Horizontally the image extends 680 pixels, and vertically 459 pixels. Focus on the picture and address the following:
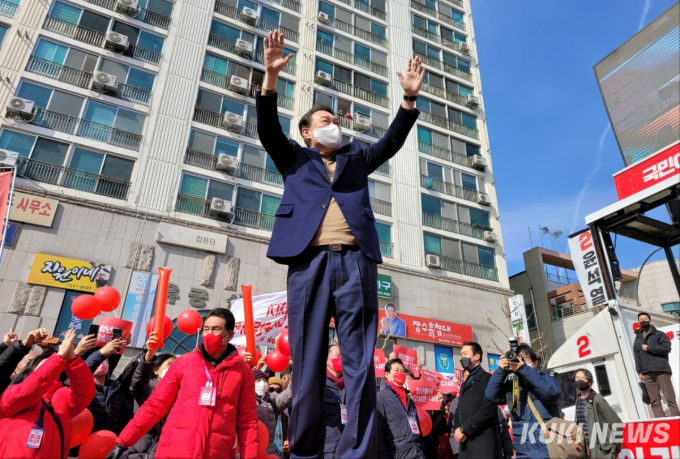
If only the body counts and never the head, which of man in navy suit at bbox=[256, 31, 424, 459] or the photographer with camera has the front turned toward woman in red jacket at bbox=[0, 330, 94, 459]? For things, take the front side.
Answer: the photographer with camera

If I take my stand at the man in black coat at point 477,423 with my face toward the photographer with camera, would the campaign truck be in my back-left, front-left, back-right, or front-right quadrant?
front-left

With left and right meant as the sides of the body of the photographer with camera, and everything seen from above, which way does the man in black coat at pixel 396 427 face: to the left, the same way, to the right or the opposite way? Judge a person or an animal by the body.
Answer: to the left

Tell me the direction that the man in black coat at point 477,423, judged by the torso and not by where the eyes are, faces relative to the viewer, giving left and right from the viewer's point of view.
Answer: facing the viewer and to the left of the viewer

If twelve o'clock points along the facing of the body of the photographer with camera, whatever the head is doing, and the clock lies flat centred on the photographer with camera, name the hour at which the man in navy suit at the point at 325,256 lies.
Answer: The man in navy suit is roughly at 11 o'clock from the photographer with camera.

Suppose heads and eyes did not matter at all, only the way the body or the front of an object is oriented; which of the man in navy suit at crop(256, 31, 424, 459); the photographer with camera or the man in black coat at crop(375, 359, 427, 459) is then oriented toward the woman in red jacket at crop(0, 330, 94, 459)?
the photographer with camera

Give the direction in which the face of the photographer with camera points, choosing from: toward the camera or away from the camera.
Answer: toward the camera

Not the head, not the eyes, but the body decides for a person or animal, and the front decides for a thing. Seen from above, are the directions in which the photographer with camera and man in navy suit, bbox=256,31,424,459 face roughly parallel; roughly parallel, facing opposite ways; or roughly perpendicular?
roughly perpendicular

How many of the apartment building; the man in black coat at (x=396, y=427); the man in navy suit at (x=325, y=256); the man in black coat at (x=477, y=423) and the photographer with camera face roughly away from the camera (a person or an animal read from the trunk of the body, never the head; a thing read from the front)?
0

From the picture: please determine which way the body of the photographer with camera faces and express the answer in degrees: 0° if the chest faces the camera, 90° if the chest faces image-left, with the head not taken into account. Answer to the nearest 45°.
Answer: approximately 45°

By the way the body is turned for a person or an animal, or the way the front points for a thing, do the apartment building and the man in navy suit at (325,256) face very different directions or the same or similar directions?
same or similar directions

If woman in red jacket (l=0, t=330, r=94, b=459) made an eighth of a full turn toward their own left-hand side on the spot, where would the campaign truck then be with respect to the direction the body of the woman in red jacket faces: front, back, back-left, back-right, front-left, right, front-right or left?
front

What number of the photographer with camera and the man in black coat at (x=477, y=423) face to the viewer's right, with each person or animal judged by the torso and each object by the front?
0
